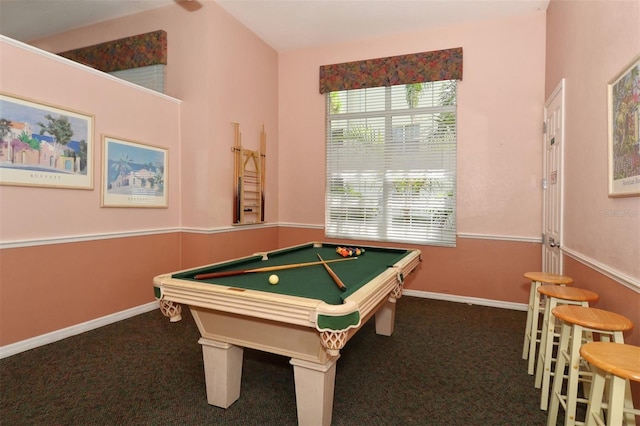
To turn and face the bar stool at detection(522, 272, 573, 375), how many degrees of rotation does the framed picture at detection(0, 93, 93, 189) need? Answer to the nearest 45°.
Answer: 0° — it already faces it

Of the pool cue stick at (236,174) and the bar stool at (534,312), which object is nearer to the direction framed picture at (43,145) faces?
the bar stool

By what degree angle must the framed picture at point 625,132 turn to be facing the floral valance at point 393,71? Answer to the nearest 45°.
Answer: approximately 90° to its right

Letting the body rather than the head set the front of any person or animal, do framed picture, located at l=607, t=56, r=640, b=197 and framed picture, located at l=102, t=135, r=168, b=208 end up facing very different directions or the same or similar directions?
very different directions

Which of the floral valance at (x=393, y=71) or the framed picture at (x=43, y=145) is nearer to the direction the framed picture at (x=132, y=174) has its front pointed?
the floral valance

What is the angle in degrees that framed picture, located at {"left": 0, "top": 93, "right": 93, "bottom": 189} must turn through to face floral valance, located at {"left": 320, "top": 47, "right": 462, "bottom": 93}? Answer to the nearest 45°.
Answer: approximately 45° to its left

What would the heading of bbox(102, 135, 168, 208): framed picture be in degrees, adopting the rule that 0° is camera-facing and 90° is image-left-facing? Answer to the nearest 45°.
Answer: approximately 315°

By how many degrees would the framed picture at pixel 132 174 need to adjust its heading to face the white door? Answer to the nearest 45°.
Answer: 0° — it already faces it

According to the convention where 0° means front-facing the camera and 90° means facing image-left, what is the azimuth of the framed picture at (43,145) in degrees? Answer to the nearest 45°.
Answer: approximately 315°

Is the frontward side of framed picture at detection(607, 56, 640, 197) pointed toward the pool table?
yes

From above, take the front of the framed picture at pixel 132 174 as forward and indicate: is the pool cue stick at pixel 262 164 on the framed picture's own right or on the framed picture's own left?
on the framed picture's own left
